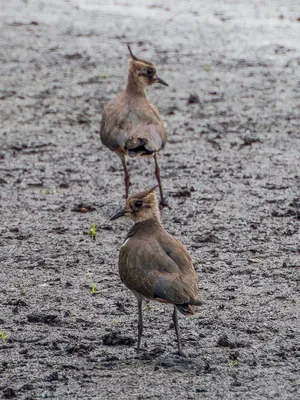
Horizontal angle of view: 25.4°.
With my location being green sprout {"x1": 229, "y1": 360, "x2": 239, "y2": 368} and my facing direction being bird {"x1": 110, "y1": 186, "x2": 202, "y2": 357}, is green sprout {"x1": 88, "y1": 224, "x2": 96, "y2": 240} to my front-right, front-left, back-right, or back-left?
front-right

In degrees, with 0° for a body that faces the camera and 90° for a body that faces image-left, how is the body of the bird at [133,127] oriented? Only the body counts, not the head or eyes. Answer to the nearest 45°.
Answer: approximately 180°

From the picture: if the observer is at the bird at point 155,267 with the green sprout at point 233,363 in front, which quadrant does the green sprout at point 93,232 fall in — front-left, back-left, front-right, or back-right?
back-left

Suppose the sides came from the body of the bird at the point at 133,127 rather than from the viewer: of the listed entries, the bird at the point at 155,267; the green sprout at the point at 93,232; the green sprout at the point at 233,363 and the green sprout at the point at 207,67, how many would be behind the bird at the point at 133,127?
3

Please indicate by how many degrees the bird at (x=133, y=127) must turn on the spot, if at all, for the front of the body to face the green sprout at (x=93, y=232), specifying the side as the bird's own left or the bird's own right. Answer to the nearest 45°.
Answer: approximately 180°

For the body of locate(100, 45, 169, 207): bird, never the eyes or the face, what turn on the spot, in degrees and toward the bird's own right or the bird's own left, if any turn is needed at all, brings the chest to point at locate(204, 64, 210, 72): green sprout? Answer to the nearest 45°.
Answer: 0° — it already faces it

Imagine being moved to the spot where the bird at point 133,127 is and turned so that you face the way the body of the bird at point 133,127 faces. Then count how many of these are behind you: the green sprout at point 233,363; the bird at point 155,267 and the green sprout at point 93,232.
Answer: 3

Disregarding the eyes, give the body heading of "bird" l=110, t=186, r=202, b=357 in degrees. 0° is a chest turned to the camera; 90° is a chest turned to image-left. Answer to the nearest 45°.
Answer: approximately 135°

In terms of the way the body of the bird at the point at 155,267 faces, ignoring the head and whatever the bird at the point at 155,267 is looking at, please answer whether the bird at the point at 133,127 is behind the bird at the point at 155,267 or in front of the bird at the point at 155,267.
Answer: in front

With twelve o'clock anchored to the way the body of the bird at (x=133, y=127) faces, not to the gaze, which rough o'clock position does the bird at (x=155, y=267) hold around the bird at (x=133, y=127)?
the bird at (x=155, y=267) is roughly at 6 o'clock from the bird at (x=133, y=127).

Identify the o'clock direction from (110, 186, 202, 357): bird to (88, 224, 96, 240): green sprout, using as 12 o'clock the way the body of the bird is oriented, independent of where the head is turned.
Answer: The green sprout is roughly at 1 o'clock from the bird.

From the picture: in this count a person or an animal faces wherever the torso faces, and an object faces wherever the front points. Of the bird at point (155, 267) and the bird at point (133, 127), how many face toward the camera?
0

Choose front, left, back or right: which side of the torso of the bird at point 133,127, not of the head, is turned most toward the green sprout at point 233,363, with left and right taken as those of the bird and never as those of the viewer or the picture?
back
